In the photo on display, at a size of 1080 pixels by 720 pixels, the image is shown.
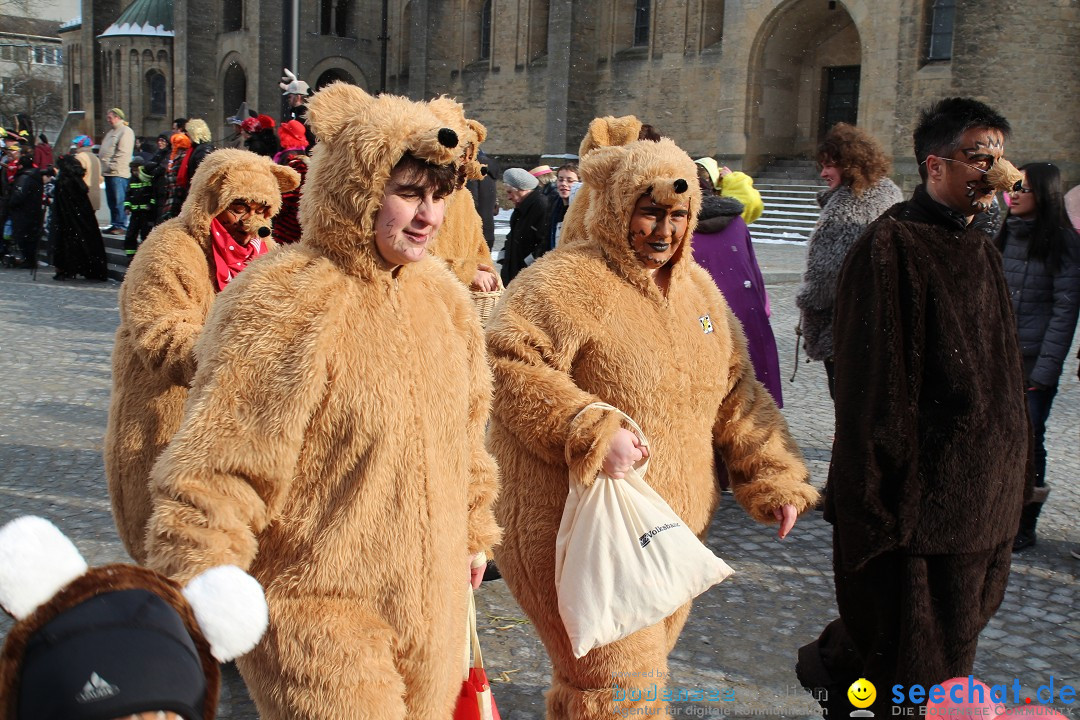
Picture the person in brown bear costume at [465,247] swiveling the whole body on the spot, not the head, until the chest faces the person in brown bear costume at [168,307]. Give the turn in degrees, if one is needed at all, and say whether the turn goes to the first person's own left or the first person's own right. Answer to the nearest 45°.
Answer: approximately 90° to the first person's own right

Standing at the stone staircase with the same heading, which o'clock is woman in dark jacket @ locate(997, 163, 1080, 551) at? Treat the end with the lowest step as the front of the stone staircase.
The woman in dark jacket is roughly at 12 o'clock from the stone staircase.

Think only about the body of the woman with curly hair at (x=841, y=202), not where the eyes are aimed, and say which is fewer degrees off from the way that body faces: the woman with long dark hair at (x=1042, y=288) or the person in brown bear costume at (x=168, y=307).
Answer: the person in brown bear costume

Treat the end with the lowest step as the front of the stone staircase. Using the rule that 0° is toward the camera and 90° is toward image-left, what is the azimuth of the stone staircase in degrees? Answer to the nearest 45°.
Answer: approximately 0°
